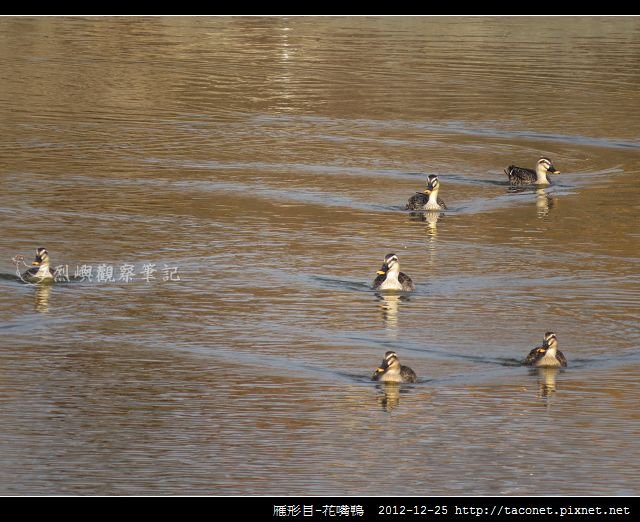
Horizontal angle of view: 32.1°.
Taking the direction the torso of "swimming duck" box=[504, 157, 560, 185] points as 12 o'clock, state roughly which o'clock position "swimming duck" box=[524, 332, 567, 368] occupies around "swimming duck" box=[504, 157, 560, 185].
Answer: "swimming duck" box=[524, 332, 567, 368] is roughly at 3 o'clock from "swimming duck" box=[504, 157, 560, 185].

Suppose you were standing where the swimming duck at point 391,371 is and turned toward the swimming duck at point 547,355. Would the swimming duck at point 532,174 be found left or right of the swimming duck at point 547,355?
left

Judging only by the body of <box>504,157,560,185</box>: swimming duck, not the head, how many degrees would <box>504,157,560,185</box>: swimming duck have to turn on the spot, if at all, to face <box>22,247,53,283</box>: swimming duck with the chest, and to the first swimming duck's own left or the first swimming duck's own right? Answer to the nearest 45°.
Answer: approximately 135° to the first swimming duck's own right

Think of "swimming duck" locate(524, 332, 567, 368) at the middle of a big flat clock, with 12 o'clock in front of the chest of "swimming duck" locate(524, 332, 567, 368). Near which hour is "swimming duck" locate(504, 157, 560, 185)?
"swimming duck" locate(504, 157, 560, 185) is roughly at 6 o'clock from "swimming duck" locate(524, 332, 567, 368).

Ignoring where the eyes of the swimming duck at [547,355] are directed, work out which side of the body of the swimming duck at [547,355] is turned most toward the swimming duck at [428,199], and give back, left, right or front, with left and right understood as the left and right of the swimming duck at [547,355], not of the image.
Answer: back

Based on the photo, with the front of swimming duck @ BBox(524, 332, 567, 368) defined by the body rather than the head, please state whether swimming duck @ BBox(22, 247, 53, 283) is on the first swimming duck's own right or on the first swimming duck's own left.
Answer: on the first swimming duck's own right

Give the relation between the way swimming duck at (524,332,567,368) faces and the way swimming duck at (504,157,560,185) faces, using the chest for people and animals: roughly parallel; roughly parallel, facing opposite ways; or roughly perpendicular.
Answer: roughly perpendicular

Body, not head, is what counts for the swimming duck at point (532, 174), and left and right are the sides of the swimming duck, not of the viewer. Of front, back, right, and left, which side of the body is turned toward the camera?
right

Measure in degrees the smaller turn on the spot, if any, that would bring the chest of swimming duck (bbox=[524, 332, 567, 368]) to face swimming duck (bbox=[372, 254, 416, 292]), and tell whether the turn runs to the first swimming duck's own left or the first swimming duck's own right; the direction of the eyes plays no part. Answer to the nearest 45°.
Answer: approximately 135° to the first swimming duck's own right

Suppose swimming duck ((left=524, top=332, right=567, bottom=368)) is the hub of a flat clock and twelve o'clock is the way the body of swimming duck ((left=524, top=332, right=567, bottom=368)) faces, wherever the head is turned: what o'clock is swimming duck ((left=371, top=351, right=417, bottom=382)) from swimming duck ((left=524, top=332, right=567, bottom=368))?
swimming duck ((left=371, top=351, right=417, bottom=382)) is roughly at 2 o'clock from swimming duck ((left=524, top=332, right=567, bottom=368)).

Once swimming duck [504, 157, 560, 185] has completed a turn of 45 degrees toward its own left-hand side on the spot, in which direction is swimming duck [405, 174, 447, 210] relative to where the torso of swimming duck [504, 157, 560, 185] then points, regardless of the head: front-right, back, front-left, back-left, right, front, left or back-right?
back

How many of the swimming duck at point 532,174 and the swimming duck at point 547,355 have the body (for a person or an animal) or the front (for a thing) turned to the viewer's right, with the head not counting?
1
